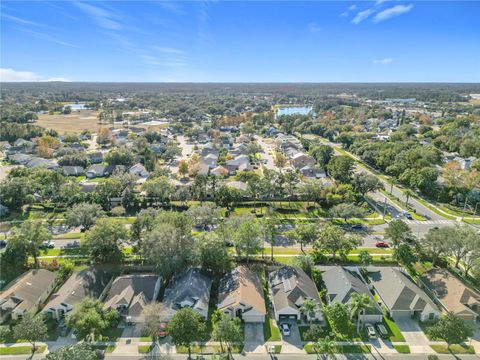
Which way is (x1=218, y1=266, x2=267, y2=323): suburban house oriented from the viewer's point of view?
toward the camera

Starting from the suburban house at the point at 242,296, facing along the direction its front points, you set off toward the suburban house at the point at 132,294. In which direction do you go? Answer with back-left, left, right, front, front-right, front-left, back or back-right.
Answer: right

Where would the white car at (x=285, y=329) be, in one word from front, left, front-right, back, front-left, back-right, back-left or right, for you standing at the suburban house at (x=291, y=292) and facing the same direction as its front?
front

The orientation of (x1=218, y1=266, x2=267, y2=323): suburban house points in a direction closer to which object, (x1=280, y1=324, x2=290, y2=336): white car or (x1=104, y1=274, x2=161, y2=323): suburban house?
the white car

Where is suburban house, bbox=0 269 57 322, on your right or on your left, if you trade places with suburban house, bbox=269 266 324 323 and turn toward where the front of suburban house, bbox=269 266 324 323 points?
on your right

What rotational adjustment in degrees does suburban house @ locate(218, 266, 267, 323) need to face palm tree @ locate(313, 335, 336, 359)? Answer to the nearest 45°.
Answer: approximately 45° to its left

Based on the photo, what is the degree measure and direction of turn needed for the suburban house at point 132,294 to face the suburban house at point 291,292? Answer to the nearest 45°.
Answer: approximately 45° to its left

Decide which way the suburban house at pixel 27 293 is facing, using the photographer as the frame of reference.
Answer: facing the viewer and to the left of the viewer

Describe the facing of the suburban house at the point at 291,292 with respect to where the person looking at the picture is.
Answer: facing the viewer

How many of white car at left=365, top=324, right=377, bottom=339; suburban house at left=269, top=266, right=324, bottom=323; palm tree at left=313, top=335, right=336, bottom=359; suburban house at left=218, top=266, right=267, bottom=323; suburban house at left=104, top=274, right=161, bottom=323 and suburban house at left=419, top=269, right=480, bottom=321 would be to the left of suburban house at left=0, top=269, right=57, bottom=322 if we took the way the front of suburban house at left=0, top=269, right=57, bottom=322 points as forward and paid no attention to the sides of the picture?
6
